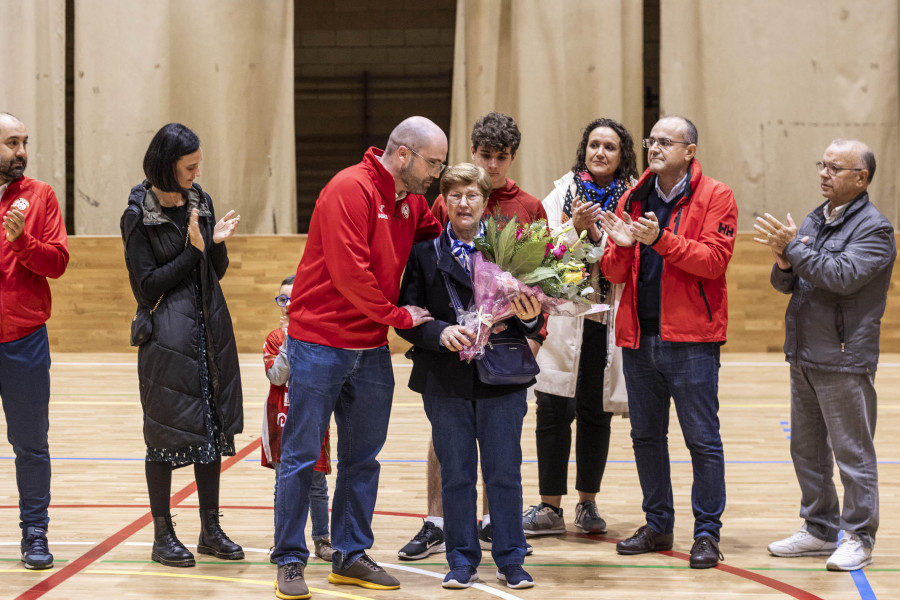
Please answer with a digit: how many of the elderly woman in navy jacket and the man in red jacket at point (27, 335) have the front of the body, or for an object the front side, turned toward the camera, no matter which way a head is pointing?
2

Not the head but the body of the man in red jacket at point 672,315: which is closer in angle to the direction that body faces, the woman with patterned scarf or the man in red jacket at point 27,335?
the man in red jacket

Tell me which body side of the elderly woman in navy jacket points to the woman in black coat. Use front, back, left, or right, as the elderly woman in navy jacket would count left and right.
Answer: right

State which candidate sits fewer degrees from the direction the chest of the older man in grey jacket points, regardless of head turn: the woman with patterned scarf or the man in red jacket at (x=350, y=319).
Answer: the man in red jacket

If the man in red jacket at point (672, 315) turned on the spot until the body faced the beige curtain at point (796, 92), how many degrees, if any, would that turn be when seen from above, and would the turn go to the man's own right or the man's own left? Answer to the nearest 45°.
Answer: approximately 135° to the man's own right

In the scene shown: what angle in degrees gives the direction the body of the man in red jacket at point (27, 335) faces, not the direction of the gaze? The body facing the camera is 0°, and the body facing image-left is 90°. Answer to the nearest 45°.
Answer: approximately 0°

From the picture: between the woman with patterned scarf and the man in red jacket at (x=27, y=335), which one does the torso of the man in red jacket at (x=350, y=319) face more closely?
the woman with patterned scarf

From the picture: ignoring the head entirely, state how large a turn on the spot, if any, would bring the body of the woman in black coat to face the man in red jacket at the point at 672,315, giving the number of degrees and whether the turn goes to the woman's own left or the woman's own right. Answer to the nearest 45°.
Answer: approximately 45° to the woman's own left

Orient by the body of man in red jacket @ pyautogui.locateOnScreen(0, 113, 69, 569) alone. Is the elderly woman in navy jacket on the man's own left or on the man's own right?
on the man's own left
